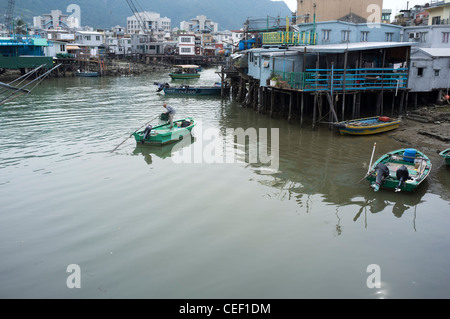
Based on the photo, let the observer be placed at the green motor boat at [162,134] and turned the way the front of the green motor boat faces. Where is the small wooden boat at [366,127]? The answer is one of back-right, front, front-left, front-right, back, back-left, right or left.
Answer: front-right

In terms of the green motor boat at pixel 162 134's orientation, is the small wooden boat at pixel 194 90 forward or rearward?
forward

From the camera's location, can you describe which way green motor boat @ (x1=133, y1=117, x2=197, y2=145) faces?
facing away from the viewer and to the right of the viewer

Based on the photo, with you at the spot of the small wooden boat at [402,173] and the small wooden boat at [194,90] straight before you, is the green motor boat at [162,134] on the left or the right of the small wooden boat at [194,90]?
left

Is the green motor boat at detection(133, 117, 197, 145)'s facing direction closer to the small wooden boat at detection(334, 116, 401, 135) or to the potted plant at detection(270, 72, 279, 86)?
the potted plant

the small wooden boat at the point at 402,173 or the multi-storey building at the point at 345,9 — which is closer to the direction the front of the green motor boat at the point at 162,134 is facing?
the multi-storey building

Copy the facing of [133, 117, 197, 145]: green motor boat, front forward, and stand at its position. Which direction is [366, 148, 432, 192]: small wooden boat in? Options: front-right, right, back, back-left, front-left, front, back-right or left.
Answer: right

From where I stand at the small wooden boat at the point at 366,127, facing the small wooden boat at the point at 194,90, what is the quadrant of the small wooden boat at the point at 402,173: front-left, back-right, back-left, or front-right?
back-left

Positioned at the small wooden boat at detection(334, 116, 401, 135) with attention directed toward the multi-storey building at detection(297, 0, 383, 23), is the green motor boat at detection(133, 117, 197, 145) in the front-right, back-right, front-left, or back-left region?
back-left

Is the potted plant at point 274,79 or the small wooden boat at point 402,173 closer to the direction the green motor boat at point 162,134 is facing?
the potted plant

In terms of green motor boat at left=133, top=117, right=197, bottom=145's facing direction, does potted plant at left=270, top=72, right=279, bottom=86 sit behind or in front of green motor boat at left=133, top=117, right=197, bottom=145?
in front
